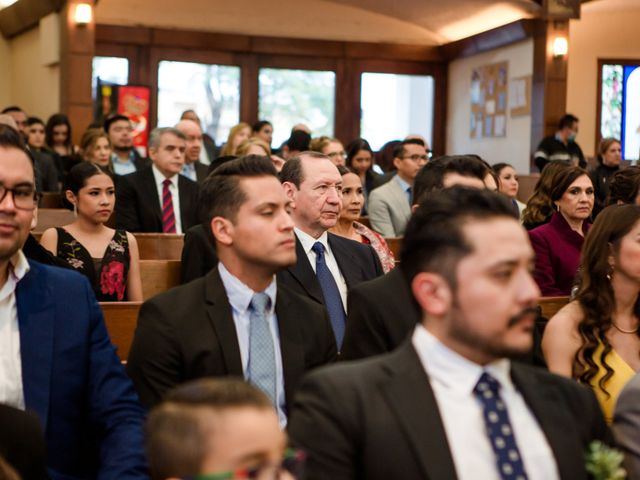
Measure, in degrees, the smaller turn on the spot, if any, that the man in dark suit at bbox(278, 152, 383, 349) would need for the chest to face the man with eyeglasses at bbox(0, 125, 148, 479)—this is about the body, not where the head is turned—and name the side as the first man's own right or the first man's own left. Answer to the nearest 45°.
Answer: approximately 45° to the first man's own right

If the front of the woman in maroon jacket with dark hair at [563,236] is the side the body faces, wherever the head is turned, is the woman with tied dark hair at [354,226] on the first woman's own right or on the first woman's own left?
on the first woman's own right

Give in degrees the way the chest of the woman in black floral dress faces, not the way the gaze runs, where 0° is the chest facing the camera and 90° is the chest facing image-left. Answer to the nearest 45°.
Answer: approximately 315°
